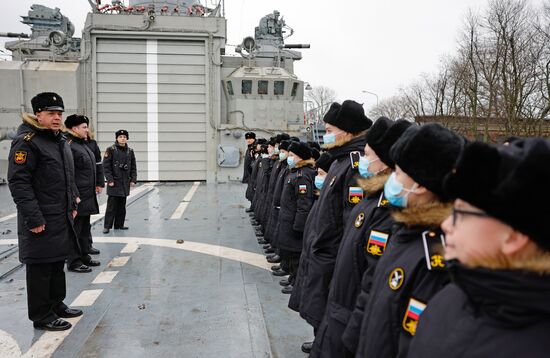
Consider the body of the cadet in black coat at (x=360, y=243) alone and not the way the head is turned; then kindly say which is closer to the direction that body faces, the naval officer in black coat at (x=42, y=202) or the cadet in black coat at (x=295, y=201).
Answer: the naval officer in black coat

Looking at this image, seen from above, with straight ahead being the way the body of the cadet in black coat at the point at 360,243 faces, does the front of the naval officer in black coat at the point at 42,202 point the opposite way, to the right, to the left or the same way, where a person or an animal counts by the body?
the opposite way

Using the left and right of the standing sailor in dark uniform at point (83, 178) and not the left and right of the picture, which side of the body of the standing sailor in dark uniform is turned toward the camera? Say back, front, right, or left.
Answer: right

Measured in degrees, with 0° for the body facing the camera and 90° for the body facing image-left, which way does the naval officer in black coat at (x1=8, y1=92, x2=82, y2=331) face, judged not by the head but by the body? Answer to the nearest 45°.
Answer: approximately 315°

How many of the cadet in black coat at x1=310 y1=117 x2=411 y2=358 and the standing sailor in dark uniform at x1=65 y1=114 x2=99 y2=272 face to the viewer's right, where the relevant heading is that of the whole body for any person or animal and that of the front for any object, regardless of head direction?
1

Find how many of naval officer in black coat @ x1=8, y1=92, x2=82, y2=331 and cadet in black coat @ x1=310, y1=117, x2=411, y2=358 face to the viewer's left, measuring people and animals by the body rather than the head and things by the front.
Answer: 1

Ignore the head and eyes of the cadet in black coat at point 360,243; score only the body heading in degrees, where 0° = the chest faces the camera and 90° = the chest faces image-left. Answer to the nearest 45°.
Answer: approximately 90°
